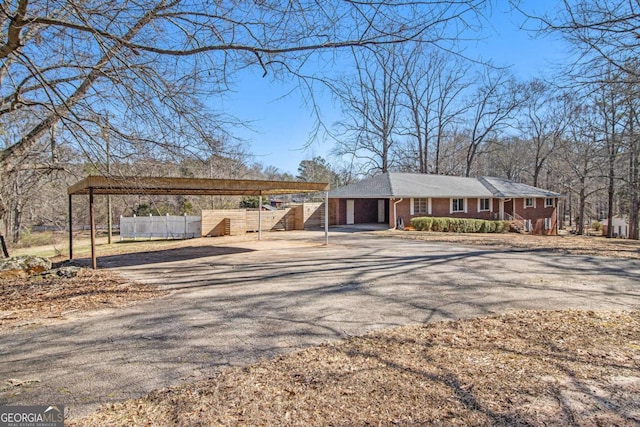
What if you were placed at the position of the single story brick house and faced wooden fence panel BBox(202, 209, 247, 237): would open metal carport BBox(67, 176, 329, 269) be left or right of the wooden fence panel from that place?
left

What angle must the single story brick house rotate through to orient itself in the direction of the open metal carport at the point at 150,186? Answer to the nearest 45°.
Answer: approximately 45° to its right

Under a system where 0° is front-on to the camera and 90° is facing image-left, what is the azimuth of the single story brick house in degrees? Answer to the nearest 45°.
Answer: approximately 315°

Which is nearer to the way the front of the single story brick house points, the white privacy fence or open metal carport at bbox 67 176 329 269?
the open metal carport

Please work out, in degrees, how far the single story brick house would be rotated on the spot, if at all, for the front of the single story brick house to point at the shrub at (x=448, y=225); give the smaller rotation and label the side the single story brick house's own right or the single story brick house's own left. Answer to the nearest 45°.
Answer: approximately 45° to the single story brick house's own right

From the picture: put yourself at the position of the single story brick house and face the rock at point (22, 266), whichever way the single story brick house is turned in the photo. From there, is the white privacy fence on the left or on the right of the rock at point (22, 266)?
right

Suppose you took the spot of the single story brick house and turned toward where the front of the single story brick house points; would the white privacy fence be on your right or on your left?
on your right

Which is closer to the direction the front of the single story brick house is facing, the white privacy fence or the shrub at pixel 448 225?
the shrub

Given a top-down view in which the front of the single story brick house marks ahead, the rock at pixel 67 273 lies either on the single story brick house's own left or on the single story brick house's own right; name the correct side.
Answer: on the single story brick house's own right

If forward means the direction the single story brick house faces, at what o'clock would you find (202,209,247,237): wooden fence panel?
The wooden fence panel is roughly at 3 o'clock from the single story brick house.
